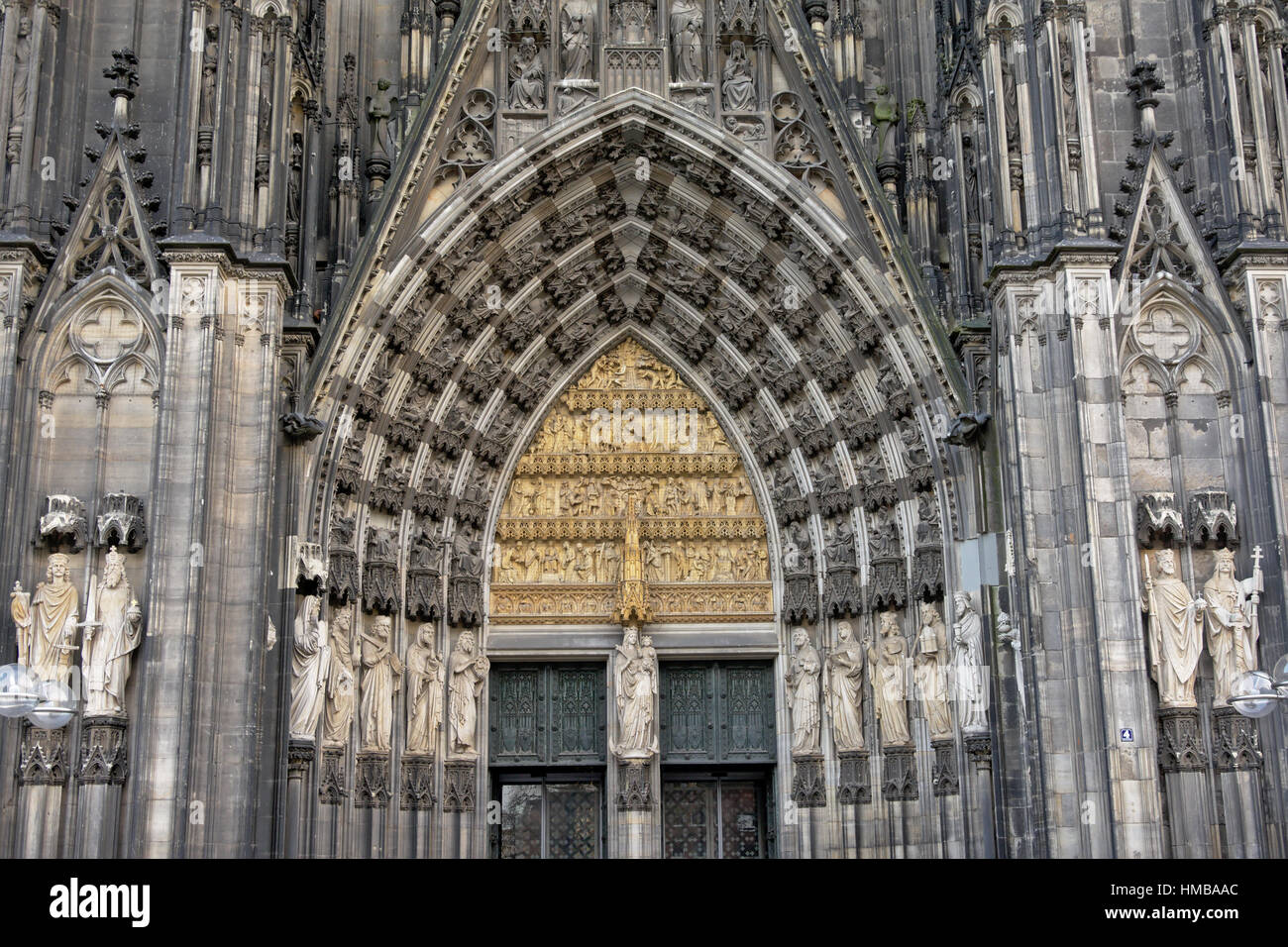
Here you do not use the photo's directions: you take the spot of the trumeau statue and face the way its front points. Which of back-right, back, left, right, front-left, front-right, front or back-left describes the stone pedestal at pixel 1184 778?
front-left

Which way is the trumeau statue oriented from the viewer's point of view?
toward the camera

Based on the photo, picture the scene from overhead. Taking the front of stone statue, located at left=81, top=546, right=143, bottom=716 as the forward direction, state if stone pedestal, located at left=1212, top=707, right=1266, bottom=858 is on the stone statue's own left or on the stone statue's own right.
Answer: on the stone statue's own left

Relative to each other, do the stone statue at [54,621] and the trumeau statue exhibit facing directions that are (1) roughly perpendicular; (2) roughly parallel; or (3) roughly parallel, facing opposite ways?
roughly parallel

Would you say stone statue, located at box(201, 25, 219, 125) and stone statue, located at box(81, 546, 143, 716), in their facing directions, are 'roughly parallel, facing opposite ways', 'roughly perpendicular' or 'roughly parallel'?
roughly parallel

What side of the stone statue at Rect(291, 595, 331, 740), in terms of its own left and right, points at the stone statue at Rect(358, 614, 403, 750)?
left

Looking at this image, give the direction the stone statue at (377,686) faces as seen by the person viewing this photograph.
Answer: facing the viewer and to the right of the viewer

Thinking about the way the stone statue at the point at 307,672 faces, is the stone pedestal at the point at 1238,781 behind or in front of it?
in front

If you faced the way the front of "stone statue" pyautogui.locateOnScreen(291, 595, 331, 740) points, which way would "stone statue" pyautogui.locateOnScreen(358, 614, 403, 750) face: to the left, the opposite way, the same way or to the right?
the same way

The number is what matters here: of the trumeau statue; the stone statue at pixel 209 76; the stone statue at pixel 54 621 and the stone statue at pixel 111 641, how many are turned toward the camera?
4

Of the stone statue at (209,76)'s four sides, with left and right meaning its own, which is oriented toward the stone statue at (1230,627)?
left

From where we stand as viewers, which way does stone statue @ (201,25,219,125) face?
facing the viewer

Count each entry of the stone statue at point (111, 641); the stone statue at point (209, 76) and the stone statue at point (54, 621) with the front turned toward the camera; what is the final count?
3
